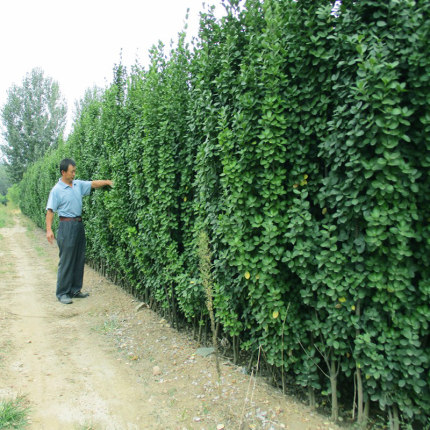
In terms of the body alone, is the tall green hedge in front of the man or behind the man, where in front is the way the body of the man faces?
in front

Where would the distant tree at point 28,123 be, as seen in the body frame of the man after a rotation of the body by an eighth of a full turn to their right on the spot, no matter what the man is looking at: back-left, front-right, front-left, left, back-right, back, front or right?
back

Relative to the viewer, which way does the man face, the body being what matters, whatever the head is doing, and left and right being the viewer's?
facing the viewer and to the right of the viewer
